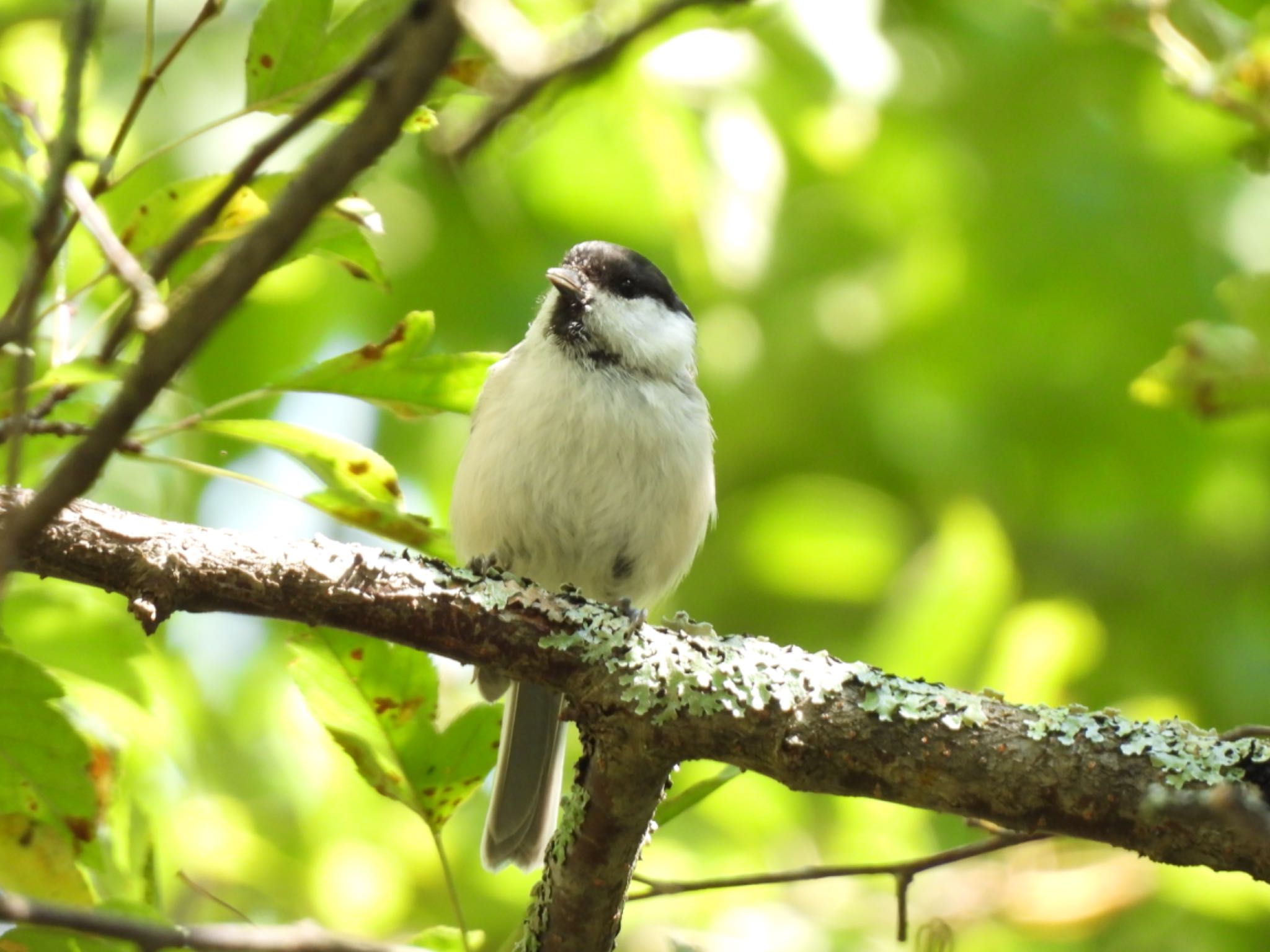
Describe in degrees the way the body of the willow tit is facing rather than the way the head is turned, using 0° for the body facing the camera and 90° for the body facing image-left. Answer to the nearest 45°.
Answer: approximately 0°
